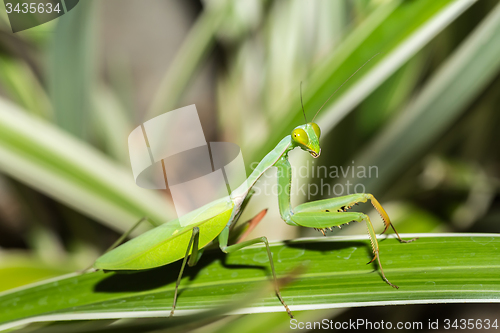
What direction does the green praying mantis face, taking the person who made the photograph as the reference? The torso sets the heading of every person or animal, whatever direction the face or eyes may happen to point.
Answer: facing to the right of the viewer
